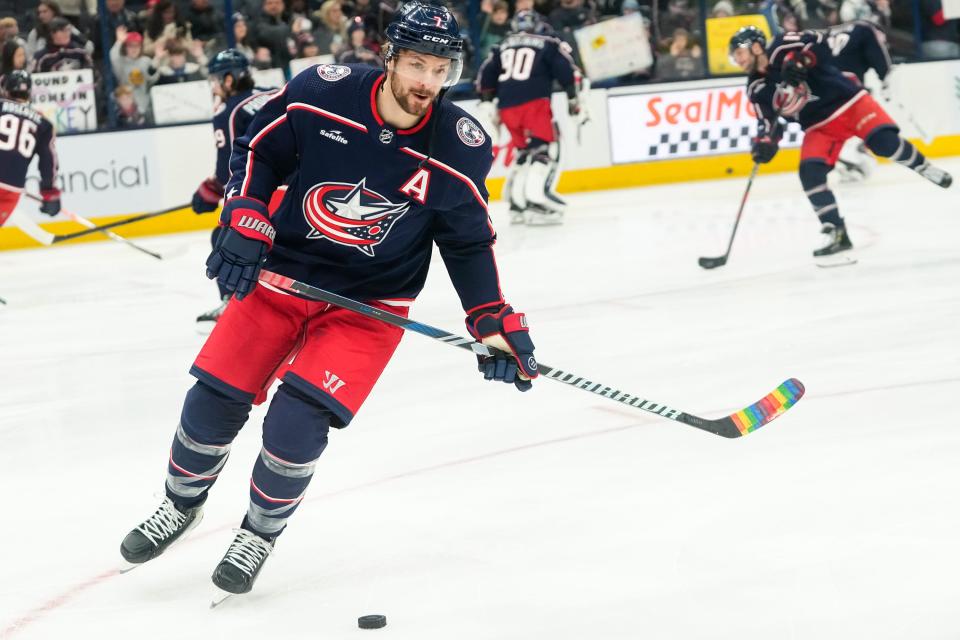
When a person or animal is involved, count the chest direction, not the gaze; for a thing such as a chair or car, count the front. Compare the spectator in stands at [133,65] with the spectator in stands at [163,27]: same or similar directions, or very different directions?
same or similar directions

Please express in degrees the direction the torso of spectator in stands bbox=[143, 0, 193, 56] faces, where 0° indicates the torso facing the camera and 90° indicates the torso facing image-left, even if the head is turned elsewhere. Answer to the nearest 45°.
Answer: approximately 0°

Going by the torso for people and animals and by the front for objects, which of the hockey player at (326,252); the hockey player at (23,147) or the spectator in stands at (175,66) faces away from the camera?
the hockey player at (23,147)

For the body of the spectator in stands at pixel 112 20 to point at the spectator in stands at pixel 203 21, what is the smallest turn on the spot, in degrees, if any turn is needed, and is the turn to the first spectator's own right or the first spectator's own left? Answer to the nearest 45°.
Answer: approximately 90° to the first spectator's own left

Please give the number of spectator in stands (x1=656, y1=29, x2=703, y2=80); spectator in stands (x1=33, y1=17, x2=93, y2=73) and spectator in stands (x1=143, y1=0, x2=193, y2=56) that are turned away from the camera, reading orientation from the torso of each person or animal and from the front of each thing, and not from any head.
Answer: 0

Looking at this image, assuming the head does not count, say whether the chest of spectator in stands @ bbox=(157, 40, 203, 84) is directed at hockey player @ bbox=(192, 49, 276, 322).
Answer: yes

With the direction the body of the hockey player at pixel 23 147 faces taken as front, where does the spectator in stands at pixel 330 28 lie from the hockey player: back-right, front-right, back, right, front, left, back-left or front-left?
front-right

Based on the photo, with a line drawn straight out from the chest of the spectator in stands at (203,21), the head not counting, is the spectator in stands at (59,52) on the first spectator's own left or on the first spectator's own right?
on the first spectator's own right

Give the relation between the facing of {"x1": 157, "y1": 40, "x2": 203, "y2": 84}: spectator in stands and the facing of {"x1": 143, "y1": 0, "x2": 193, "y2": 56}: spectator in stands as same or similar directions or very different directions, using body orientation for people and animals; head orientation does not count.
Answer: same or similar directions

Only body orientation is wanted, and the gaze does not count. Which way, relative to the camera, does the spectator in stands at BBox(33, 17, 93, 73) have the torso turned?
toward the camera

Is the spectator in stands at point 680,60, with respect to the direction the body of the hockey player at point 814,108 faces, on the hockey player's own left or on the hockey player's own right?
on the hockey player's own right

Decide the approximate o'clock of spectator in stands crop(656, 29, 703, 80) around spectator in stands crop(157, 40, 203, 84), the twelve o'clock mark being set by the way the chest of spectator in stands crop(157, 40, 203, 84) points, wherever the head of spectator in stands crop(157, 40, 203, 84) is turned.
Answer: spectator in stands crop(656, 29, 703, 80) is roughly at 9 o'clock from spectator in stands crop(157, 40, 203, 84).

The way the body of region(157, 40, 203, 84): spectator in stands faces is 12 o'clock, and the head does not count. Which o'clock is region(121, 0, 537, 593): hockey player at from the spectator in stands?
The hockey player is roughly at 12 o'clock from the spectator in stands.

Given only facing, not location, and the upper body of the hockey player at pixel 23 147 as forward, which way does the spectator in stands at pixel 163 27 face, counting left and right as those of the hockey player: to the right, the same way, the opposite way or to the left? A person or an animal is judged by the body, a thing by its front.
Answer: the opposite way

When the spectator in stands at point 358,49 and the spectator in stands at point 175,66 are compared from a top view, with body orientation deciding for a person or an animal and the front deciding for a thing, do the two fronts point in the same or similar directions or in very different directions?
same or similar directions

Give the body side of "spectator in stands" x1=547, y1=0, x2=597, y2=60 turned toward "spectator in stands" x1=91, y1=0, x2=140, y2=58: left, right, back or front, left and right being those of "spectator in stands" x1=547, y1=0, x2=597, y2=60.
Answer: right

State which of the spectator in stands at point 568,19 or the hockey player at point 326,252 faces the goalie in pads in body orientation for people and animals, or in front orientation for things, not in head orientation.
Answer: the spectator in stands
